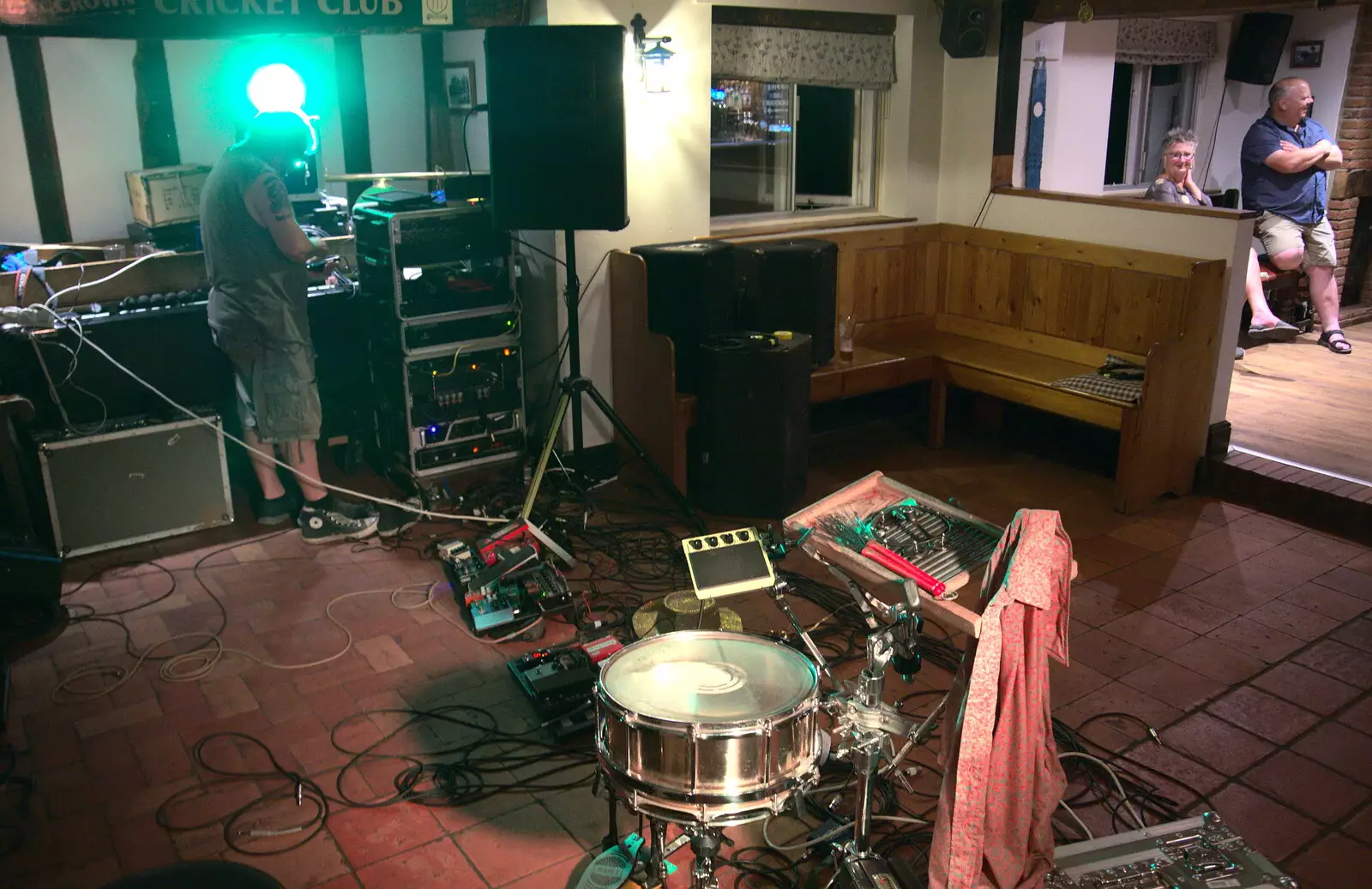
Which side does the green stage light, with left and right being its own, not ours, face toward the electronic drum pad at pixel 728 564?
front

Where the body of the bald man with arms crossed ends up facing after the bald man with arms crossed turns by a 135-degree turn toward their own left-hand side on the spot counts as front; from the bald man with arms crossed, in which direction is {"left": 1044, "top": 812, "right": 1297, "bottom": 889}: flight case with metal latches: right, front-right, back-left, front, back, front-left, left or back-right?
back

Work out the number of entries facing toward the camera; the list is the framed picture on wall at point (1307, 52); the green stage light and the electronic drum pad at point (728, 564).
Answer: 3

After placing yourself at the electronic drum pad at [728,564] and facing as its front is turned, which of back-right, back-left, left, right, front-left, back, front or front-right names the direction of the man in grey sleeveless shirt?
back-right

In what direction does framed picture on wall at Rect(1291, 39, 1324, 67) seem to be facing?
toward the camera

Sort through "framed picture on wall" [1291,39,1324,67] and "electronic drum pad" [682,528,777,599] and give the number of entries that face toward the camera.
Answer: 2

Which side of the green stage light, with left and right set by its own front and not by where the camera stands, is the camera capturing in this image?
front

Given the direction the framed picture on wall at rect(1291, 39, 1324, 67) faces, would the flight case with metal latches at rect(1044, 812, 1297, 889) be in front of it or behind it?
in front

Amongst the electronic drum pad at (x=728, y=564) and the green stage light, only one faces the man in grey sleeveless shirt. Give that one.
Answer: the green stage light

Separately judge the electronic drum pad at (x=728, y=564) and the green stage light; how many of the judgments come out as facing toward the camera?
2

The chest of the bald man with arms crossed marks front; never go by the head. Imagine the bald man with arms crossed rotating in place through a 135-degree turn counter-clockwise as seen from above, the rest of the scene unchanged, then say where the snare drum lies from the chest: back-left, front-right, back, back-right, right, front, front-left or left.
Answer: back

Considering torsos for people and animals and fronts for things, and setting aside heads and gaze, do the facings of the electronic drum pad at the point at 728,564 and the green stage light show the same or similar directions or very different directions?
same or similar directions

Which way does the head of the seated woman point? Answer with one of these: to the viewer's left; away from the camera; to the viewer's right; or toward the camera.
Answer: toward the camera

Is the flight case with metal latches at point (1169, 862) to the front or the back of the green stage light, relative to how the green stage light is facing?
to the front

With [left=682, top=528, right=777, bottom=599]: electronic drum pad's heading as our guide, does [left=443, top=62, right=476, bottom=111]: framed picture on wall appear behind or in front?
behind

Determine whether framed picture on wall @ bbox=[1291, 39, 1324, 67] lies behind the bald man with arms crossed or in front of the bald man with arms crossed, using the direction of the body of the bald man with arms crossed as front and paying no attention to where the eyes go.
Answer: behind
